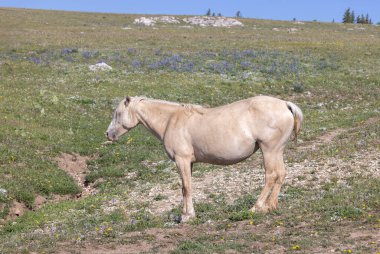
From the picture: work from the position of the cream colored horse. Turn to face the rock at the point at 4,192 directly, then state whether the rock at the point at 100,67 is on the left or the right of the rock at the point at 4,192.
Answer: right

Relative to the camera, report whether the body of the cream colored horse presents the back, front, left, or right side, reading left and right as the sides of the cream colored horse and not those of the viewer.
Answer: left

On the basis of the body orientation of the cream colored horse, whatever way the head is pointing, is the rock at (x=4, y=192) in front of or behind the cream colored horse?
in front

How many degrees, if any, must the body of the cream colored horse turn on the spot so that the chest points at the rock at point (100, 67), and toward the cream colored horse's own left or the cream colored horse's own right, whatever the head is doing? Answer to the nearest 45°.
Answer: approximately 90° to the cream colored horse's own right
